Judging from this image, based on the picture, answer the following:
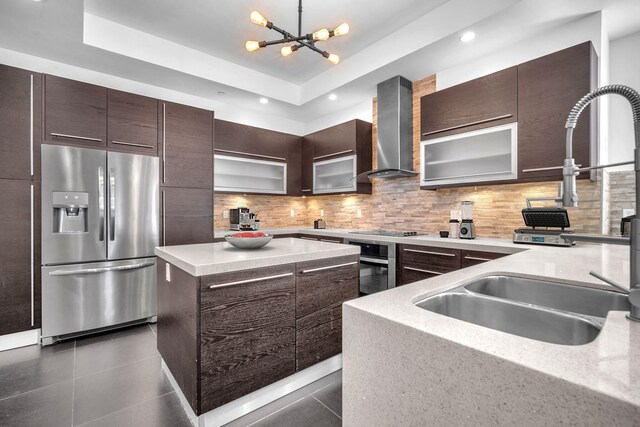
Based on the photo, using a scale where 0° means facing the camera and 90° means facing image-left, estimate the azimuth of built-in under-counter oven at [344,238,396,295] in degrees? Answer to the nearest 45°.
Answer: approximately 45°

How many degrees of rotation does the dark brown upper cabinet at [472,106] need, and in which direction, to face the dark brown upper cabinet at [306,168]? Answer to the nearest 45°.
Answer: approximately 45° to its right

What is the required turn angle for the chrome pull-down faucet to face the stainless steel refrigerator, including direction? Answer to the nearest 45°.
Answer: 0° — it already faces it

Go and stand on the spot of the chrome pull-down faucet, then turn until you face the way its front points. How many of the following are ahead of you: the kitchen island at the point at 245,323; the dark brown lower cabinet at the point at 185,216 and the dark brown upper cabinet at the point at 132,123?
3

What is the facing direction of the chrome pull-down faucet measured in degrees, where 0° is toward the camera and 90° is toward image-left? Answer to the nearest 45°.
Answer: approximately 90°

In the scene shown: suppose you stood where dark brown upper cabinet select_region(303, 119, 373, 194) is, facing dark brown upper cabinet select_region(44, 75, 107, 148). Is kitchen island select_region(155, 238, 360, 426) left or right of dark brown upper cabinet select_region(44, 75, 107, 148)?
left

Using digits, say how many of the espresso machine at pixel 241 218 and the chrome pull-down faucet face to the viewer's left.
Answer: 1

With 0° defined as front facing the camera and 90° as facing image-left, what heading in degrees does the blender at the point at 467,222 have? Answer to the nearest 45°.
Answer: approximately 45°

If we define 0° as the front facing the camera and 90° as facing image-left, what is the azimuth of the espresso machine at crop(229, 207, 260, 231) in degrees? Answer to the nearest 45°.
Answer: approximately 315°
